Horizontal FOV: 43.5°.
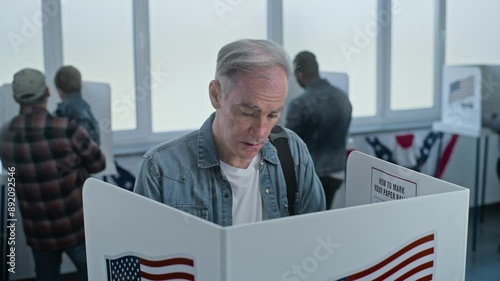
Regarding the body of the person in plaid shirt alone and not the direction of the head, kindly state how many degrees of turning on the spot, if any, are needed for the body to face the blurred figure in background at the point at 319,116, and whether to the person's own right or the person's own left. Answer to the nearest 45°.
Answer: approximately 90° to the person's own right

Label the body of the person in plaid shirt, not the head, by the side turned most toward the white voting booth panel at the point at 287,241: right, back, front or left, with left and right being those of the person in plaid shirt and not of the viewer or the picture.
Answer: back

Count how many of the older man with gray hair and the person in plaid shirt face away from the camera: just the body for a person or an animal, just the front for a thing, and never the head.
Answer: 1

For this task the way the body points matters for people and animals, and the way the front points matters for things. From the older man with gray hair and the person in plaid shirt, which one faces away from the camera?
the person in plaid shirt

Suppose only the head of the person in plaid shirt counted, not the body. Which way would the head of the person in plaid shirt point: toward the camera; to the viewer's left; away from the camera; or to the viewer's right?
away from the camera

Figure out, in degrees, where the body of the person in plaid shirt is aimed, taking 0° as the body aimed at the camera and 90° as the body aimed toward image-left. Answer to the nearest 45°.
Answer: approximately 180°

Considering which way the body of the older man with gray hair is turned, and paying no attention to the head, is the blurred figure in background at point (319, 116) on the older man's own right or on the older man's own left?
on the older man's own left

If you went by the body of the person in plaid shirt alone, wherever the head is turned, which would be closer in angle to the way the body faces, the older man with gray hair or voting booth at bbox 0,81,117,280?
the voting booth

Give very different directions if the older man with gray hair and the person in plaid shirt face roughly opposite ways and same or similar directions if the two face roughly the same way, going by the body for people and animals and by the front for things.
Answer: very different directions

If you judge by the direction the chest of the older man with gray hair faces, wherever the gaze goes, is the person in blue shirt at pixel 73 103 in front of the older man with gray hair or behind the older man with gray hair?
behind
